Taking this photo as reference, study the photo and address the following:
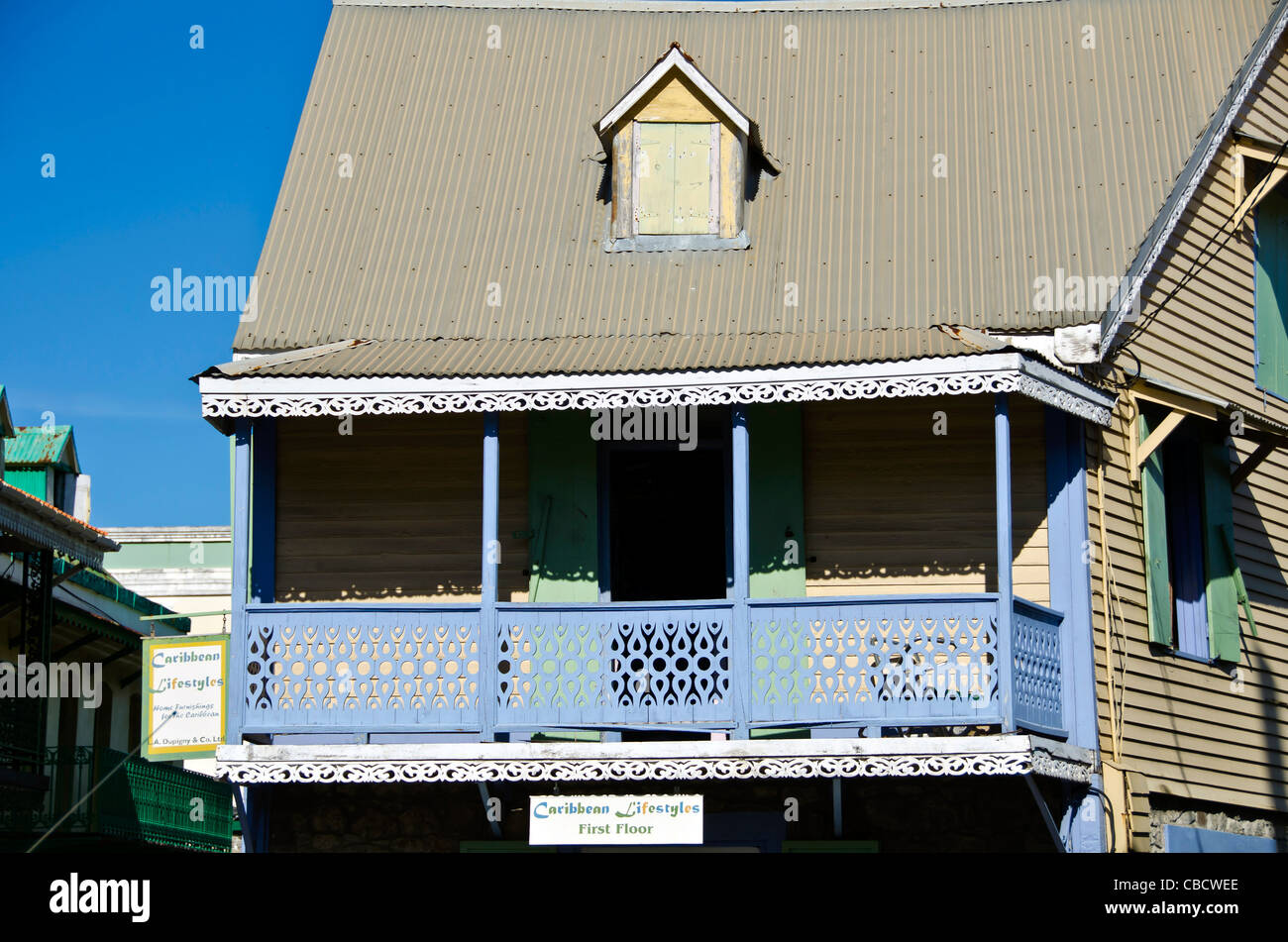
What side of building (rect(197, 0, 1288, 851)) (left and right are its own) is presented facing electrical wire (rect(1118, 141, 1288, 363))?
left

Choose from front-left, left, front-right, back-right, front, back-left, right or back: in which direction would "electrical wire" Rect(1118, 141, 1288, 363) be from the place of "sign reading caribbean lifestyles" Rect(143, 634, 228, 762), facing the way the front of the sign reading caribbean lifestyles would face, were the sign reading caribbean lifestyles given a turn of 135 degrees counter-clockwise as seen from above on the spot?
front-right

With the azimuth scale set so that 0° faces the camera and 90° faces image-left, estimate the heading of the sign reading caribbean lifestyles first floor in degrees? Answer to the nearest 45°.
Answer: approximately 0°

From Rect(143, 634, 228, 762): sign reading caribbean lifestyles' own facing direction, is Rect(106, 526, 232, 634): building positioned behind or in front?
behind

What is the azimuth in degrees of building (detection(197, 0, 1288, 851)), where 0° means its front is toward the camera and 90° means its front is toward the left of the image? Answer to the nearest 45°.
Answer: approximately 0°

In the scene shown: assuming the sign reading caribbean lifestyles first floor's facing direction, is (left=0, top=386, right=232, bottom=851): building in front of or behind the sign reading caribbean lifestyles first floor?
behind

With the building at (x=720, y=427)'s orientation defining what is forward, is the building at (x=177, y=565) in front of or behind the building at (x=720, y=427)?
behind
